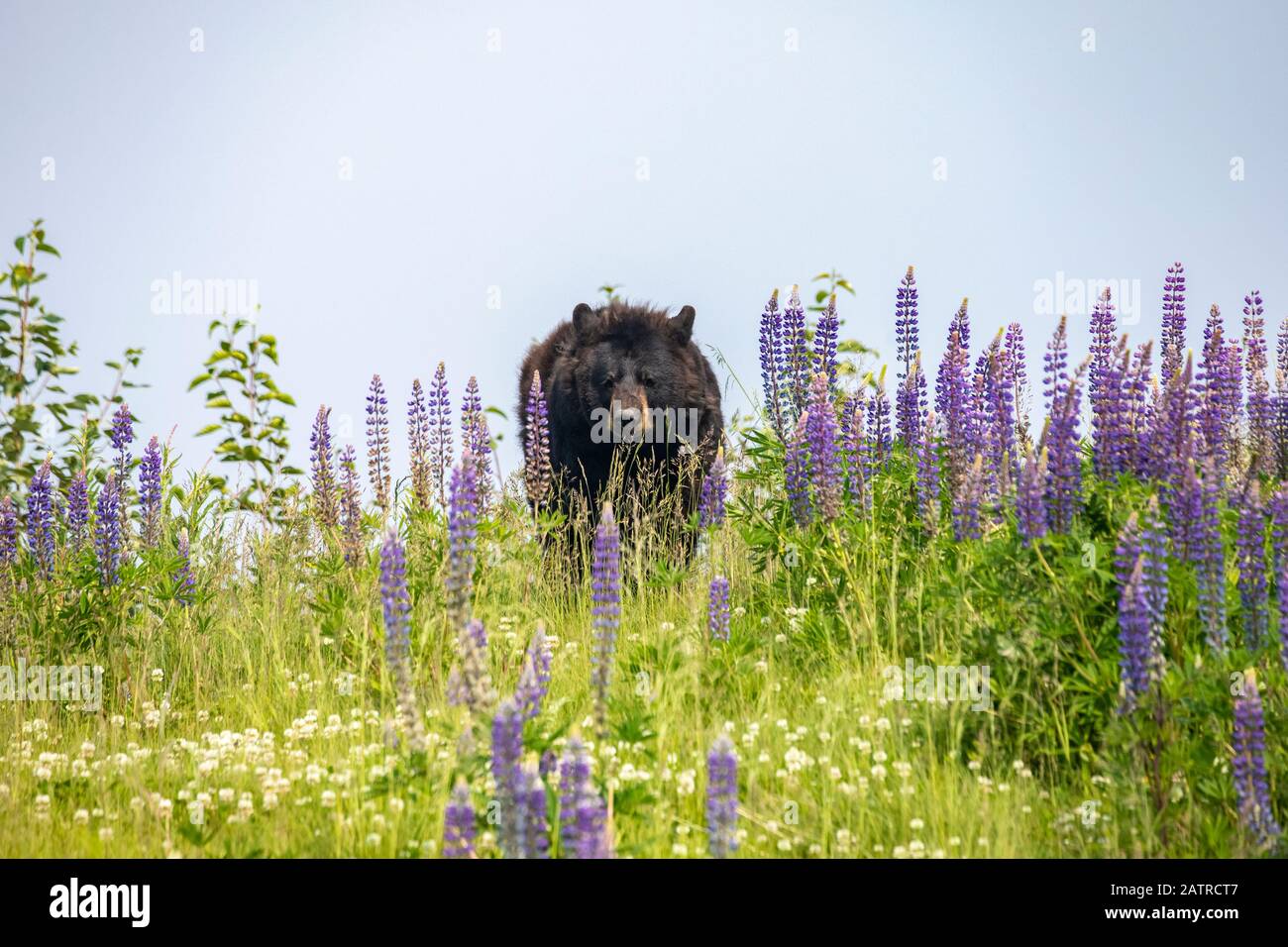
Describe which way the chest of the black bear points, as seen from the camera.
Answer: toward the camera

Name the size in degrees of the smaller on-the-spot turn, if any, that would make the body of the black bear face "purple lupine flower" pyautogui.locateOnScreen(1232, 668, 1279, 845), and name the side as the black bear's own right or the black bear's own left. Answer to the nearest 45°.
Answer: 0° — it already faces it

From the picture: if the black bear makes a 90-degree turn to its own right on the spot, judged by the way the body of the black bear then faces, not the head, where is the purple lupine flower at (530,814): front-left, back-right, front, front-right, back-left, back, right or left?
left

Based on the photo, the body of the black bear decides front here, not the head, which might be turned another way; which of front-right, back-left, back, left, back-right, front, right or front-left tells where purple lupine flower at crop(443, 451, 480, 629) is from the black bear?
front

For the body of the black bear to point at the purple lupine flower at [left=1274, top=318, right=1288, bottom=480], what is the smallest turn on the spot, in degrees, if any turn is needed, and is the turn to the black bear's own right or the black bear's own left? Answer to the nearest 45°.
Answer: approximately 45° to the black bear's own left

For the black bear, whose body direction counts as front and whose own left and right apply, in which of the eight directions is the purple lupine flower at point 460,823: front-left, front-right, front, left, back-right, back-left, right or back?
front

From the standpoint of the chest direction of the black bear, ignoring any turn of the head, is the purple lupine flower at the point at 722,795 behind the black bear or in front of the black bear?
in front

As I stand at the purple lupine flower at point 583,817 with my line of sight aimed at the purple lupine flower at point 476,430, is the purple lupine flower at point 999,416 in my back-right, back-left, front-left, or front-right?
front-right

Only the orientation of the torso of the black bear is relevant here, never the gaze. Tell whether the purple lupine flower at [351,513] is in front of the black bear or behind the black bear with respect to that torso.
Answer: in front

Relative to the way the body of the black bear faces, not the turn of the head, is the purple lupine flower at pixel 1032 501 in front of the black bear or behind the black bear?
in front
